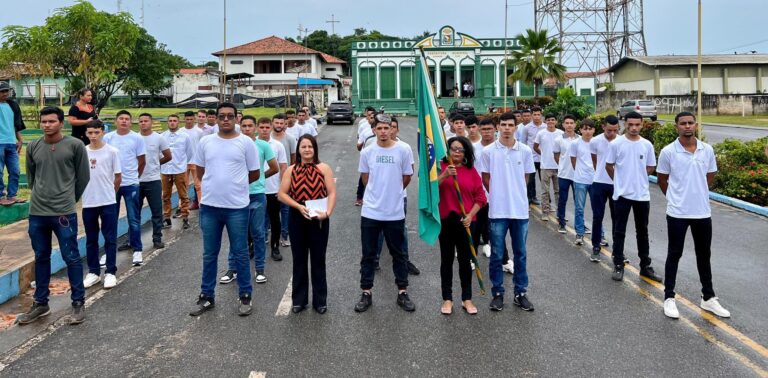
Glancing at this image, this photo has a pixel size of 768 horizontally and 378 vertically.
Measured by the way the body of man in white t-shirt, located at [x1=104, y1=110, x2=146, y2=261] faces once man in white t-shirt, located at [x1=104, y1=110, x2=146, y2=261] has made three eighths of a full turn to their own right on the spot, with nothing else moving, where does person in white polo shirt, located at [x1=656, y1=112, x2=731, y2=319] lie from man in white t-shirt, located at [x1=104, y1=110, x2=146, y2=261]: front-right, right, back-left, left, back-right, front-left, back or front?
back

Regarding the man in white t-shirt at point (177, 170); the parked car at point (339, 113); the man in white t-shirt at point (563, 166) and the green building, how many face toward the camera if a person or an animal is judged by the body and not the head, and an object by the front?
4

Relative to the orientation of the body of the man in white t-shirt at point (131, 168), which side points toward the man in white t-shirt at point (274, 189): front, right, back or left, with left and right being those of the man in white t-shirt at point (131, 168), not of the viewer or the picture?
left

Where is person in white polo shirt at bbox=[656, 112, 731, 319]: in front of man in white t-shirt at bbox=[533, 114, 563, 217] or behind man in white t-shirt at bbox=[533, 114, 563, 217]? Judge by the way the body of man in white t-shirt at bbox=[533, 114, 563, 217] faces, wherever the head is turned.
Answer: in front

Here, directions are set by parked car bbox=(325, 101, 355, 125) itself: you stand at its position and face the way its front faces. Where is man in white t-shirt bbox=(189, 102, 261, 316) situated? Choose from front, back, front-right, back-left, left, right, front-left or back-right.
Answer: back

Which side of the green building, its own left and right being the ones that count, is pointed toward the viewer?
front

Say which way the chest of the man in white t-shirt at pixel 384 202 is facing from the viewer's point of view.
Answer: toward the camera

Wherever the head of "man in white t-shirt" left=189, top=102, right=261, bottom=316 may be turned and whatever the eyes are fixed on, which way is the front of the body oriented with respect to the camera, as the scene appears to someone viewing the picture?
toward the camera
